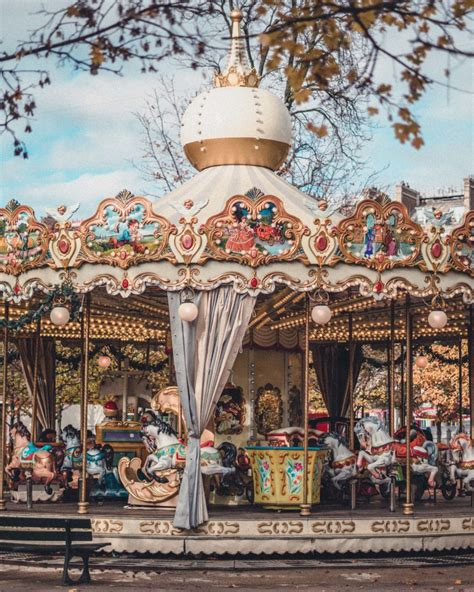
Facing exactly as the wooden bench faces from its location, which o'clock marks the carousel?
The carousel is roughly at 12 o'clock from the wooden bench.

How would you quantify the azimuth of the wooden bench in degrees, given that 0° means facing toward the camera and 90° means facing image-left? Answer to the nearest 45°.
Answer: approximately 225°
